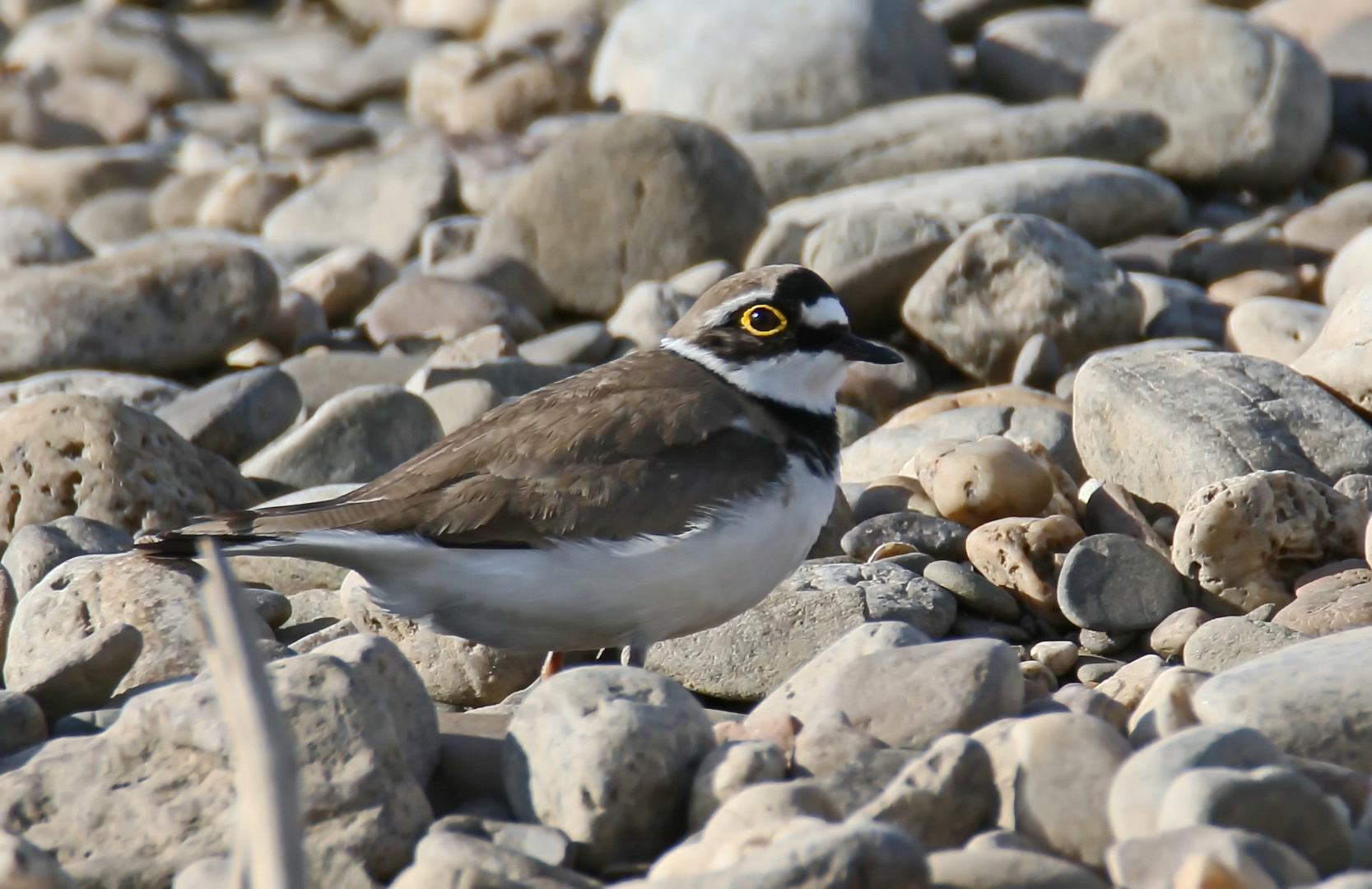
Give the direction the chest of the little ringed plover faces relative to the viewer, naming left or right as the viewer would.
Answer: facing to the right of the viewer

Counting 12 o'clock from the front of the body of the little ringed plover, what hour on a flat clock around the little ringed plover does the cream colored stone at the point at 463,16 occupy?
The cream colored stone is roughly at 9 o'clock from the little ringed plover.

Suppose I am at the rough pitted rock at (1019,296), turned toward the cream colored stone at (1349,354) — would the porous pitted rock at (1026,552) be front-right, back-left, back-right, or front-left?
front-right

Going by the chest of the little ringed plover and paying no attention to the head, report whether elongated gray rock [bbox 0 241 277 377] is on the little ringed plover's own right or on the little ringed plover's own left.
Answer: on the little ringed plover's own left

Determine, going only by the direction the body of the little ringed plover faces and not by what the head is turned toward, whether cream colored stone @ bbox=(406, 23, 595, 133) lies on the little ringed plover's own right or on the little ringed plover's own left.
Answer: on the little ringed plover's own left

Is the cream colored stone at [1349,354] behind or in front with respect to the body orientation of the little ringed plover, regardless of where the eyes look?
in front

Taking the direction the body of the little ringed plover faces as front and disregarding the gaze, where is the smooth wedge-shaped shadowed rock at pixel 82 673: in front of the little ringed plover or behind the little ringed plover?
behind

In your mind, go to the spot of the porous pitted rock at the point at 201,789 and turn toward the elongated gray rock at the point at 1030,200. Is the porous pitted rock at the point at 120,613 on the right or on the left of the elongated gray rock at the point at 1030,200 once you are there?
left

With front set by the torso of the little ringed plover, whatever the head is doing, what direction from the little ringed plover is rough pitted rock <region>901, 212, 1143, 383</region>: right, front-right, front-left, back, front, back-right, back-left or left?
front-left

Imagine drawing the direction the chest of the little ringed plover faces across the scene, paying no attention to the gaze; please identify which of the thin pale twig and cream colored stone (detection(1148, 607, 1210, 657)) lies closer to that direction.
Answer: the cream colored stone

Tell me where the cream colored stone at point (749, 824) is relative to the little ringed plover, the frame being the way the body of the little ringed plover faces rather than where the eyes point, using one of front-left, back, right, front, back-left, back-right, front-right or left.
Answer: right

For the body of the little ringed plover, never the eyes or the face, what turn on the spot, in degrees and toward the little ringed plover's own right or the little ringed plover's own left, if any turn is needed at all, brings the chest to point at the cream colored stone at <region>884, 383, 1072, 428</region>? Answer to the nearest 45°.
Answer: approximately 45° to the little ringed plover's own left

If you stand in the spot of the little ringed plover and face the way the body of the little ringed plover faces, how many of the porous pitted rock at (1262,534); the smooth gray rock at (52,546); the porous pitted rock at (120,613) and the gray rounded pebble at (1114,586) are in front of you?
2

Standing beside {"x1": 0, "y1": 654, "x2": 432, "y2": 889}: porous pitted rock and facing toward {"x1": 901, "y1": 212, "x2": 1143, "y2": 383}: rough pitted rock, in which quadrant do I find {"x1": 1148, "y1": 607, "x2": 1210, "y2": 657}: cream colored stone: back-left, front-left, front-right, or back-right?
front-right

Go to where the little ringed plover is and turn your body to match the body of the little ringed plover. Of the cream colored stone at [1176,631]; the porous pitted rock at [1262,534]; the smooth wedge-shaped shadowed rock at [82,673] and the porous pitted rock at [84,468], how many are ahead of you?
2

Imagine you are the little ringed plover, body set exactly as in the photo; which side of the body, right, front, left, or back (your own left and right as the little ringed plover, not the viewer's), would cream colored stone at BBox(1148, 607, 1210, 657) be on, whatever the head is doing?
front
